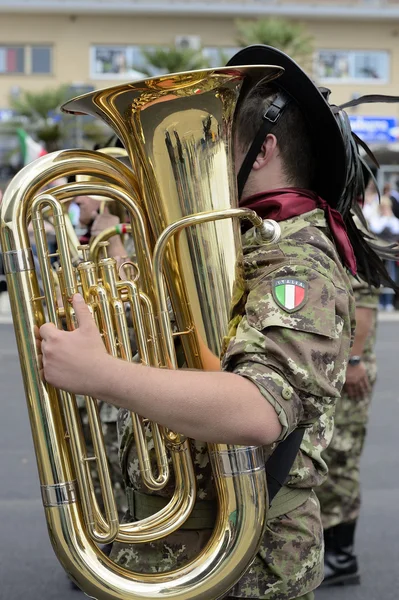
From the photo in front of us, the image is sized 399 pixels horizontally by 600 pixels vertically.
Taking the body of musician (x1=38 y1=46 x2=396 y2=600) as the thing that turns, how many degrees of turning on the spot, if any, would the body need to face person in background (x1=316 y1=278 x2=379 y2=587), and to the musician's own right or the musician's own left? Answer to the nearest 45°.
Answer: approximately 90° to the musician's own right

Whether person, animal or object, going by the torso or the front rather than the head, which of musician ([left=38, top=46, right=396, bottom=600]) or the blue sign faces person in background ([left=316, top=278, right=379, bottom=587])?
the blue sign

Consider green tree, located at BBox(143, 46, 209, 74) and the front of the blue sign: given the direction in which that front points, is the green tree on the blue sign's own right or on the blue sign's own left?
on the blue sign's own right

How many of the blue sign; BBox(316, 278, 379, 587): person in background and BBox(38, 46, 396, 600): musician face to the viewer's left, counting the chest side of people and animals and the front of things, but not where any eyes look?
2

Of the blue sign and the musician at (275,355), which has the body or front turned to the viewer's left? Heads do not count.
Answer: the musician

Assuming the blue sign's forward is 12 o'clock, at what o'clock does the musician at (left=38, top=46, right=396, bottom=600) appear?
The musician is roughly at 12 o'clock from the blue sign.

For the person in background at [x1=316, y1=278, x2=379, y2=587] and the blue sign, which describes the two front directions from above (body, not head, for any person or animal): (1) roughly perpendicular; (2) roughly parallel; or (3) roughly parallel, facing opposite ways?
roughly perpendicular

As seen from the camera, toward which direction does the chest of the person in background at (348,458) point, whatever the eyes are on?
to the viewer's left

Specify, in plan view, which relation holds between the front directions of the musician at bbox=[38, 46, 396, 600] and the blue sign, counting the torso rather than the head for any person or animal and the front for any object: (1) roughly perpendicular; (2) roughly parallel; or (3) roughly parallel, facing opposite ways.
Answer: roughly perpendicular

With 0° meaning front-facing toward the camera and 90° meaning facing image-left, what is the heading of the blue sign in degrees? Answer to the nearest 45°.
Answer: approximately 0°

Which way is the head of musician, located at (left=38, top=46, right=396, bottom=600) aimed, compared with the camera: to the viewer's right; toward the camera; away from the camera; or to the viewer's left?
to the viewer's left

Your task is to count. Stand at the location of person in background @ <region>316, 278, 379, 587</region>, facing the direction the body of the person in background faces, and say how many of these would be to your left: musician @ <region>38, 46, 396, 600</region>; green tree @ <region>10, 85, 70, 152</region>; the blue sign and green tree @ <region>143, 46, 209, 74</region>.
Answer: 1

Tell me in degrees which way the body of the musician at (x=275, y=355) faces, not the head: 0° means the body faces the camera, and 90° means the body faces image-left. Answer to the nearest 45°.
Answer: approximately 90°

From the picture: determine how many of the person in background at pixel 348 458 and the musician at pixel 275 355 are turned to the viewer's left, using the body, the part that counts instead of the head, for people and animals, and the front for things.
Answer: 2

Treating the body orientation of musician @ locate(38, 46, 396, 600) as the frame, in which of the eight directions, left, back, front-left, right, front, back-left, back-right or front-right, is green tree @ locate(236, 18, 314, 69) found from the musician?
right
